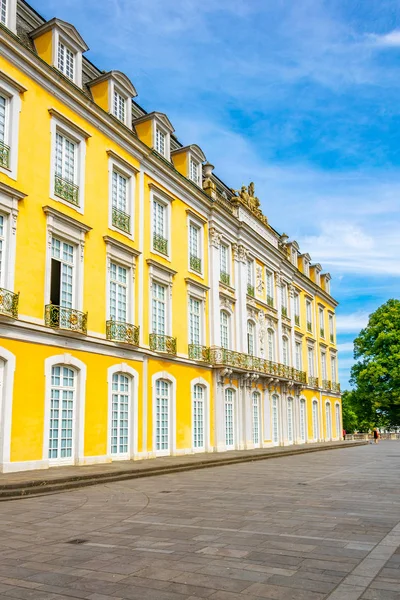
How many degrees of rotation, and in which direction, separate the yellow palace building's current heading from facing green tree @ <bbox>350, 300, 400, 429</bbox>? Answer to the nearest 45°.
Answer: approximately 90° to its left

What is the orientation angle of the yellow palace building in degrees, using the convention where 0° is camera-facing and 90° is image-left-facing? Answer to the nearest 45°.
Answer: approximately 315°
